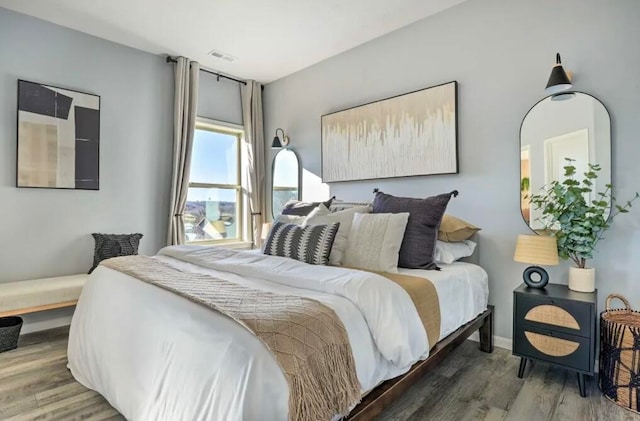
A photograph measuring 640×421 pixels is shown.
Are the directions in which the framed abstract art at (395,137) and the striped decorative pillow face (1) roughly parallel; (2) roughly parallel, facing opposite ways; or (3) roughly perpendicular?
roughly parallel

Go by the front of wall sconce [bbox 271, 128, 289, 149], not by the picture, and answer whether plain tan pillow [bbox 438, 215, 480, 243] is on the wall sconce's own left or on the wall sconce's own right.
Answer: on the wall sconce's own left

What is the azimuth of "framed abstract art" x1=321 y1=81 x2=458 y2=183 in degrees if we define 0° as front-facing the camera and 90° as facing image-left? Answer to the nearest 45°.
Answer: approximately 45°

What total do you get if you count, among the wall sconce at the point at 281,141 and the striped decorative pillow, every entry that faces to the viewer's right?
0

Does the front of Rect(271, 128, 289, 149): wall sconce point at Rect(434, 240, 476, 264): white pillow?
no

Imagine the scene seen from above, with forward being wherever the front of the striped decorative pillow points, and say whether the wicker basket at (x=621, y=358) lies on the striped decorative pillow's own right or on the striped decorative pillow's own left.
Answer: on the striped decorative pillow's own left

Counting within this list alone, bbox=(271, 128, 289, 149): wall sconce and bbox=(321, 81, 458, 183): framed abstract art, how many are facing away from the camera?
0

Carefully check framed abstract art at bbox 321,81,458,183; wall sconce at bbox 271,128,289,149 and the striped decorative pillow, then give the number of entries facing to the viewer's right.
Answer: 0

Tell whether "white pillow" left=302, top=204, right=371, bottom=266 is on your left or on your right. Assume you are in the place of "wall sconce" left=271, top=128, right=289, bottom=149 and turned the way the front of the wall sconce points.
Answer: on your left

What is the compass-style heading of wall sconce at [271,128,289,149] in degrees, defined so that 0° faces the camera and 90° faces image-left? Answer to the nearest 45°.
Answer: approximately 45°

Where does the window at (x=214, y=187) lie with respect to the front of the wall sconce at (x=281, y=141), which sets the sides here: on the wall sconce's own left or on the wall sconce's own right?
on the wall sconce's own right

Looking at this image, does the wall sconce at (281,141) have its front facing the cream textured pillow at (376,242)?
no

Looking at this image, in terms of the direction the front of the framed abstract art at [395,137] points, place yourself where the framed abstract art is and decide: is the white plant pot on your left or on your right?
on your left

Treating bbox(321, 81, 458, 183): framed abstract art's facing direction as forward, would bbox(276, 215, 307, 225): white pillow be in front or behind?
in front

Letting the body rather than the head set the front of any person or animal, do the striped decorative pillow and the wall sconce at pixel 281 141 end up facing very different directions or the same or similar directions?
same or similar directions

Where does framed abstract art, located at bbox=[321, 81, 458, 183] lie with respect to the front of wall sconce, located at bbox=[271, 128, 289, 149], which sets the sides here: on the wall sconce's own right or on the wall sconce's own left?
on the wall sconce's own left

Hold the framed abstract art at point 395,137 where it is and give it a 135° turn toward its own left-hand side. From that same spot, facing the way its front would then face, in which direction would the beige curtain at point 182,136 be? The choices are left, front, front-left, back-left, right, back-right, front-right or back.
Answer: back

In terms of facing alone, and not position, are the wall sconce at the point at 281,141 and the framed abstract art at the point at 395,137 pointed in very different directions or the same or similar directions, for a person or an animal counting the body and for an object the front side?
same or similar directions

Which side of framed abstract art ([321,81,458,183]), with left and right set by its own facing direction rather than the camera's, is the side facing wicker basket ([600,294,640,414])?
left

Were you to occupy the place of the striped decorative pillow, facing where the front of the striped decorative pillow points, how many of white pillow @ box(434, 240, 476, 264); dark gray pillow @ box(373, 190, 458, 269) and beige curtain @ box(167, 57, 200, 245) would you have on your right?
1

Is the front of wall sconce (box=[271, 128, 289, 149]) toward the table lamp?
no
